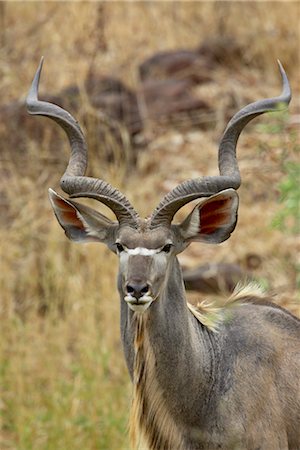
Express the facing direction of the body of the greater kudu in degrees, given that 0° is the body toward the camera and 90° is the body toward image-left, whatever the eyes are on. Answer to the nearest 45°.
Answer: approximately 45°
